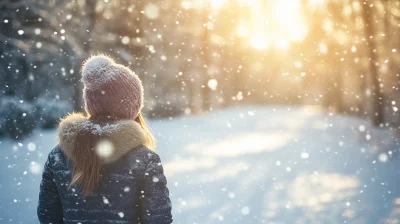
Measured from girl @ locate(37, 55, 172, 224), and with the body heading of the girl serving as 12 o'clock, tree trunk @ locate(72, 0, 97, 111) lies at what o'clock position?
The tree trunk is roughly at 12 o'clock from the girl.

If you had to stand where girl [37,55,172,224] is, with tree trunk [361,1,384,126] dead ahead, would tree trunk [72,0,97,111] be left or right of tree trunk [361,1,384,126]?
left

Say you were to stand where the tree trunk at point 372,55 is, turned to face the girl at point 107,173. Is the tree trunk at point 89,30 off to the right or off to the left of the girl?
right

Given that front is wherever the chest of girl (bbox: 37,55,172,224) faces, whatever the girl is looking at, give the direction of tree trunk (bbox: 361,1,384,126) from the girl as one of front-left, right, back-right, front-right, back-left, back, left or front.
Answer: front-right

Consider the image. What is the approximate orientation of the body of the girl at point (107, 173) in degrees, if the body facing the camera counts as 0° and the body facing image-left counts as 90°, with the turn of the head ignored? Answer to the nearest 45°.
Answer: approximately 180°
